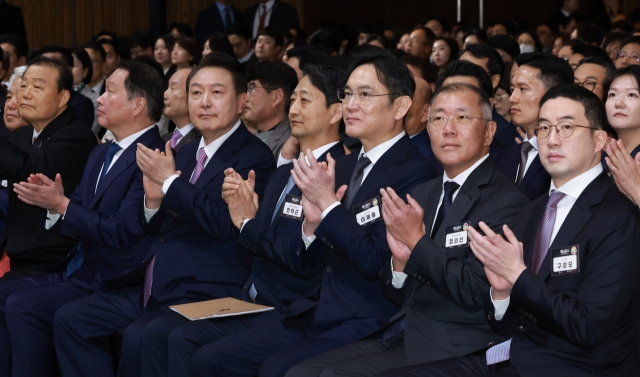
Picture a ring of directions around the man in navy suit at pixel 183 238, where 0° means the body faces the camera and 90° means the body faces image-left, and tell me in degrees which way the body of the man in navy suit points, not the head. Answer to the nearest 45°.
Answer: approximately 45°

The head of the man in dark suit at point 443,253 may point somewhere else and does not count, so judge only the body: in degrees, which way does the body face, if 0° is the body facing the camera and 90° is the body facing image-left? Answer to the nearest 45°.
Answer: approximately 45°

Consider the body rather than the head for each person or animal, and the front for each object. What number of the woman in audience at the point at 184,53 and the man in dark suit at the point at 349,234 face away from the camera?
0

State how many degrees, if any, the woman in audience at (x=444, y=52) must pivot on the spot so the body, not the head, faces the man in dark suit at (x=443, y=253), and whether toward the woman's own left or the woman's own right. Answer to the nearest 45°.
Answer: approximately 45° to the woman's own left
